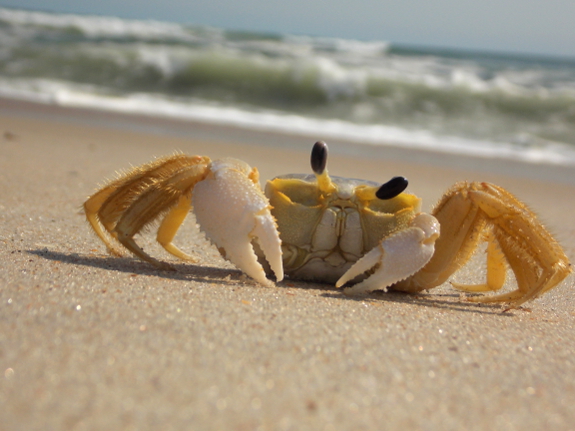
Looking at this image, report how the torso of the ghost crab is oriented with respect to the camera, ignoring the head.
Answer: toward the camera
